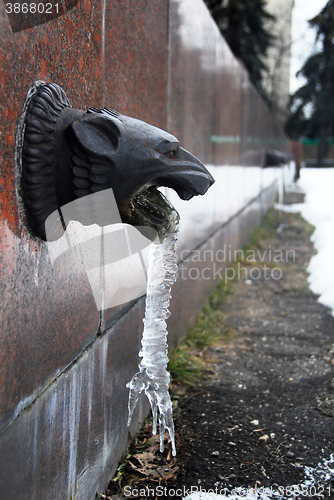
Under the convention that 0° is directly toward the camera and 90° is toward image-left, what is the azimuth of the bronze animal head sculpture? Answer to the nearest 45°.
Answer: approximately 270°

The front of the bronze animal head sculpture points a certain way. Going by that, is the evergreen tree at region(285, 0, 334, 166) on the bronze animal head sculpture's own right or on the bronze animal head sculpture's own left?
on the bronze animal head sculpture's own left

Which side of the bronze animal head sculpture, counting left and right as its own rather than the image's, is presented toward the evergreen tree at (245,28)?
left
